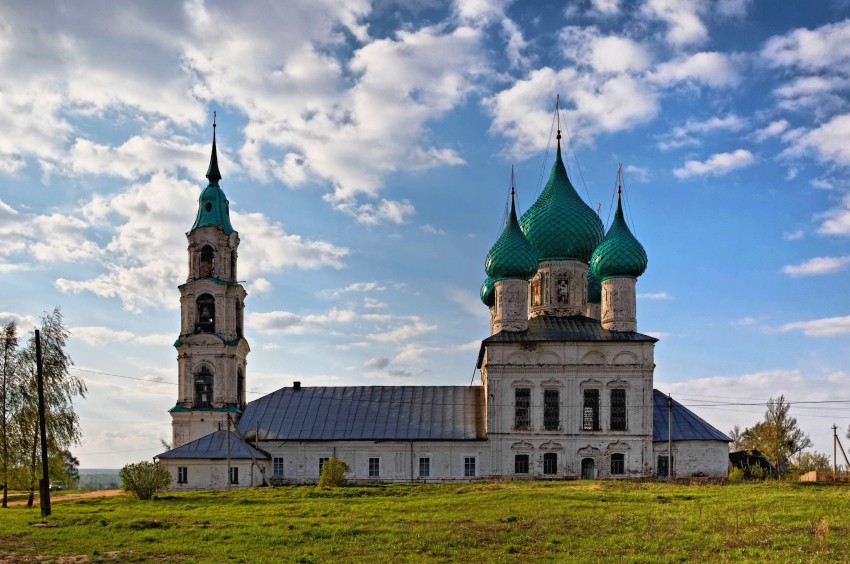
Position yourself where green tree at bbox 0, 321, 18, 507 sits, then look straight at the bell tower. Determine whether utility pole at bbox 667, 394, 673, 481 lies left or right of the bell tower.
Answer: right

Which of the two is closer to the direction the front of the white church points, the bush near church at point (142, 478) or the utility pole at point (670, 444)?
the bush near church

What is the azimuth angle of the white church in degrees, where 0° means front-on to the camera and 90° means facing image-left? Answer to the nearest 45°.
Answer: approximately 90°
